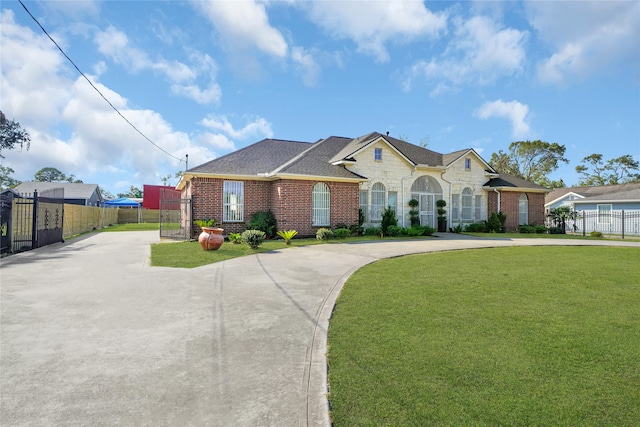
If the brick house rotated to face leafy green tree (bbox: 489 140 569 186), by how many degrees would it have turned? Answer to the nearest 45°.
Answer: approximately 90° to its left

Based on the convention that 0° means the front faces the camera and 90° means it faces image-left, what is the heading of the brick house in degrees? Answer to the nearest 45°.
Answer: approximately 315°

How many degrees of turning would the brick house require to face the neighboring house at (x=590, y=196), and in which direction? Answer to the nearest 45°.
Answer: approximately 90° to its left

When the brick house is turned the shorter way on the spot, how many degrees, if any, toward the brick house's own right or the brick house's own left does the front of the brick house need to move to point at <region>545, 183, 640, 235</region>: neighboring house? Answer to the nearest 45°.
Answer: approximately 90° to the brick house's own left

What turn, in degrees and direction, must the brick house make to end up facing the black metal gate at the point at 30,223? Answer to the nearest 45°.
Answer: approximately 90° to its right

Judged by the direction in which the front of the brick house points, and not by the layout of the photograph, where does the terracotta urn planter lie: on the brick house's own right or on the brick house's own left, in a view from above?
on the brick house's own right

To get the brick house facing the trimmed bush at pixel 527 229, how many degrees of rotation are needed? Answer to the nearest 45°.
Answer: approximately 90° to its left
